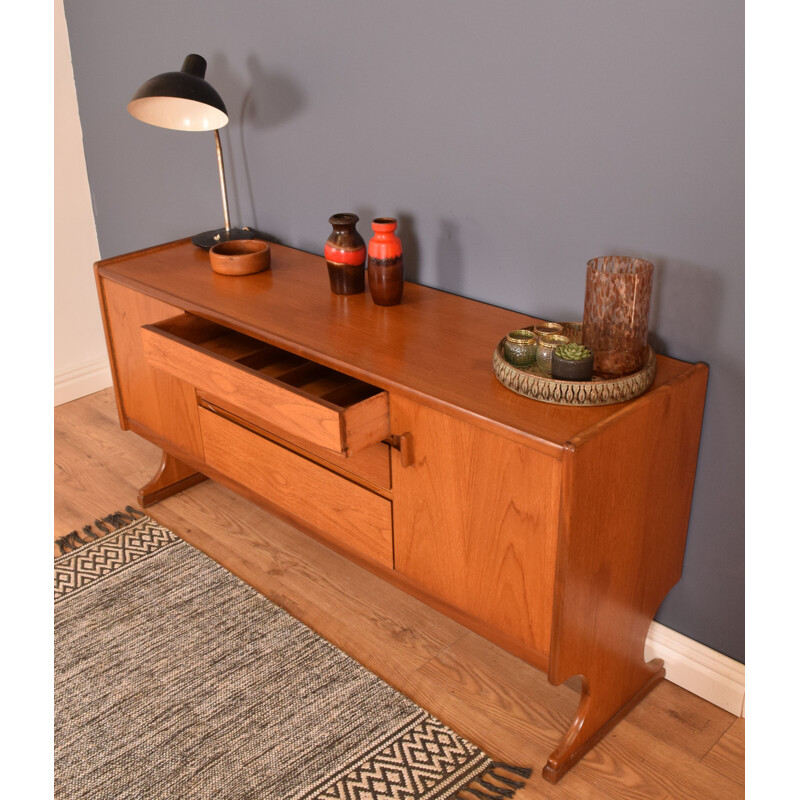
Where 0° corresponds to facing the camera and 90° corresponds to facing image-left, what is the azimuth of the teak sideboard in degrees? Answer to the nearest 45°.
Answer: approximately 45°
